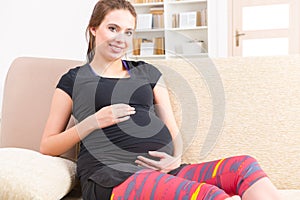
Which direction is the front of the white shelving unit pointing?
toward the camera

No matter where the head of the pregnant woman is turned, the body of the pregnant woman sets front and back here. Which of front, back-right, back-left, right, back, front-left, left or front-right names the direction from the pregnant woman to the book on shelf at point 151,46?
back-left

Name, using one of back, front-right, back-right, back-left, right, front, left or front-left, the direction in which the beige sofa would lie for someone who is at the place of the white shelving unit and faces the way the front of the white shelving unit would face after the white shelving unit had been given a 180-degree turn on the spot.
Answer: back

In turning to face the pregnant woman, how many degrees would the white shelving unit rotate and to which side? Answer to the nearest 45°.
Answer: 0° — it already faces them

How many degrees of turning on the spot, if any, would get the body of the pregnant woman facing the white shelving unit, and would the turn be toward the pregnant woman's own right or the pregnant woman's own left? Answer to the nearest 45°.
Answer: approximately 135° to the pregnant woman's own left

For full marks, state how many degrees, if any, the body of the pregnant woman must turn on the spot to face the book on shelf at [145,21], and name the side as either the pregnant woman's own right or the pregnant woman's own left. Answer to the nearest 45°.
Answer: approximately 135° to the pregnant woman's own left

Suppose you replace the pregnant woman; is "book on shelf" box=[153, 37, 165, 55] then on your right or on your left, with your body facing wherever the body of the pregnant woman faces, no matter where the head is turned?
on your left

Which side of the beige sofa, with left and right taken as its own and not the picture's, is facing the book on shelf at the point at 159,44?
back

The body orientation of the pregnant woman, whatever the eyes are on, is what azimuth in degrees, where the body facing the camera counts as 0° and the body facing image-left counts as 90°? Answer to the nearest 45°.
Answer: approximately 315°

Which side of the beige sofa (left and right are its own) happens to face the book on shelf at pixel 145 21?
back

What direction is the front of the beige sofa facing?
toward the camera

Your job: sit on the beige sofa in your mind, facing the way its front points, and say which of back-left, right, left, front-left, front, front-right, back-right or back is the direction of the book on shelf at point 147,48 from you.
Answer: back

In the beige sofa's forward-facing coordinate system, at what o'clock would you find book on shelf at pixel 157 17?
The book on shelf is roughly at 6 o'clock from the beige sofa.

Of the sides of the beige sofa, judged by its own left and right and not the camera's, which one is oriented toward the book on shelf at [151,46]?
back

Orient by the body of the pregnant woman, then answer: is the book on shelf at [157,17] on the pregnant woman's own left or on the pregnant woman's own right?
on the pregnant woman's own left
